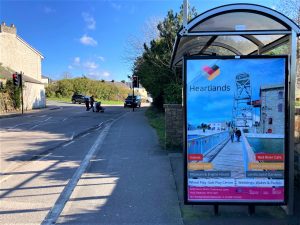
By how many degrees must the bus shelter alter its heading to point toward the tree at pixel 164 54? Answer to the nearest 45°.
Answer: approximately 90° to its right

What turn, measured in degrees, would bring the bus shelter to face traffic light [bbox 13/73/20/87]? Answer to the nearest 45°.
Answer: approximately 45° to its right

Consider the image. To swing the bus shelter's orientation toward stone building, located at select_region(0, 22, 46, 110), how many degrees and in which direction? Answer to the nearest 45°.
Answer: approximately 45° to its right

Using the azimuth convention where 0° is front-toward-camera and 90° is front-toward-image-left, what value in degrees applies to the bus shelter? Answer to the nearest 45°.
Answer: approximately 90°
